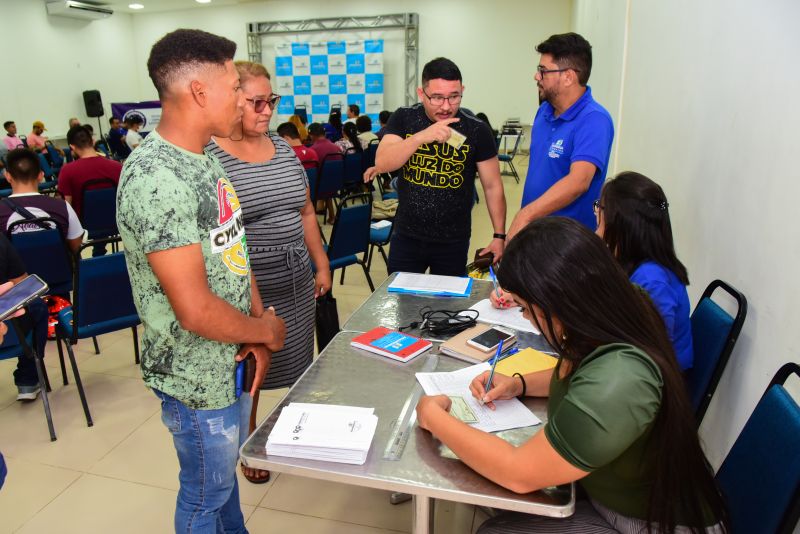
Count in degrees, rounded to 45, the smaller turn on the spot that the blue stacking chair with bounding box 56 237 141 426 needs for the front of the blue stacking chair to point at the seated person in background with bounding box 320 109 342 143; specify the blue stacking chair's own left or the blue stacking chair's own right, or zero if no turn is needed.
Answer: approximately 90° to the blue stacking chair's own right

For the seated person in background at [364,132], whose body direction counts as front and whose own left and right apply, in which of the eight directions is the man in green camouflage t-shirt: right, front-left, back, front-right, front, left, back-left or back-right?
back

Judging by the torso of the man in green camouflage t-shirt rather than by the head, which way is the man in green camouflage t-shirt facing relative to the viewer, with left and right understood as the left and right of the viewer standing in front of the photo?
facing to the right of the viewer

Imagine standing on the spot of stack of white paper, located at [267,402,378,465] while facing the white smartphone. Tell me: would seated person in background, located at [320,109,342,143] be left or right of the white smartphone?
left

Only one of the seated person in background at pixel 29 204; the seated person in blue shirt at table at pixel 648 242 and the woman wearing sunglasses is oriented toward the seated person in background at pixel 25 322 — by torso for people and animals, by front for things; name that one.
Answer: the seated person in blue shirt at table at pixel 648 242

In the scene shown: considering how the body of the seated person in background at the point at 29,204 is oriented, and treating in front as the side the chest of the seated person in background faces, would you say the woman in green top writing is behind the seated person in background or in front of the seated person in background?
behind

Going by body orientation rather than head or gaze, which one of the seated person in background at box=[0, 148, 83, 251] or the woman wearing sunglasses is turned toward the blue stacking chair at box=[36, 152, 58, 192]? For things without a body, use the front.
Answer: the seated person in background

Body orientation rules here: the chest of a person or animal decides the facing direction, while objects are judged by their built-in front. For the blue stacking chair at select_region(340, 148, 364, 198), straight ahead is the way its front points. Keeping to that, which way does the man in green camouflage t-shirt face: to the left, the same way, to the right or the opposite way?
to the right

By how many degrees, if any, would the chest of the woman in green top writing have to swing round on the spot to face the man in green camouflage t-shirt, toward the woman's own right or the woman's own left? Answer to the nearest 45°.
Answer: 0° — they already face them

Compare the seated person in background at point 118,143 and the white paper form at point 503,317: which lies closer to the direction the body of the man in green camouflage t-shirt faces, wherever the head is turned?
the white paper form

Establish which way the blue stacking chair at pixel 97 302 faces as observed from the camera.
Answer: facing away from the viewer and to the left of the viewer

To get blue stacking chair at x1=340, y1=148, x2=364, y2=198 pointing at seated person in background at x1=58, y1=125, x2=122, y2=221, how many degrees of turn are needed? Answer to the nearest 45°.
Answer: approximately 135° to its left

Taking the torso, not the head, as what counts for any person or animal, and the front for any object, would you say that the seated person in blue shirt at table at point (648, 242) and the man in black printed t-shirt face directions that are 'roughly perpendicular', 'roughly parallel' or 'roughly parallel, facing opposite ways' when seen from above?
roughly perpendicular

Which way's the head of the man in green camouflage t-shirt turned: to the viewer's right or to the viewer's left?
to the viewer's right

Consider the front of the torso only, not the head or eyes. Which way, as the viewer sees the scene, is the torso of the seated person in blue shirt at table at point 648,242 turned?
to the viewer's left
